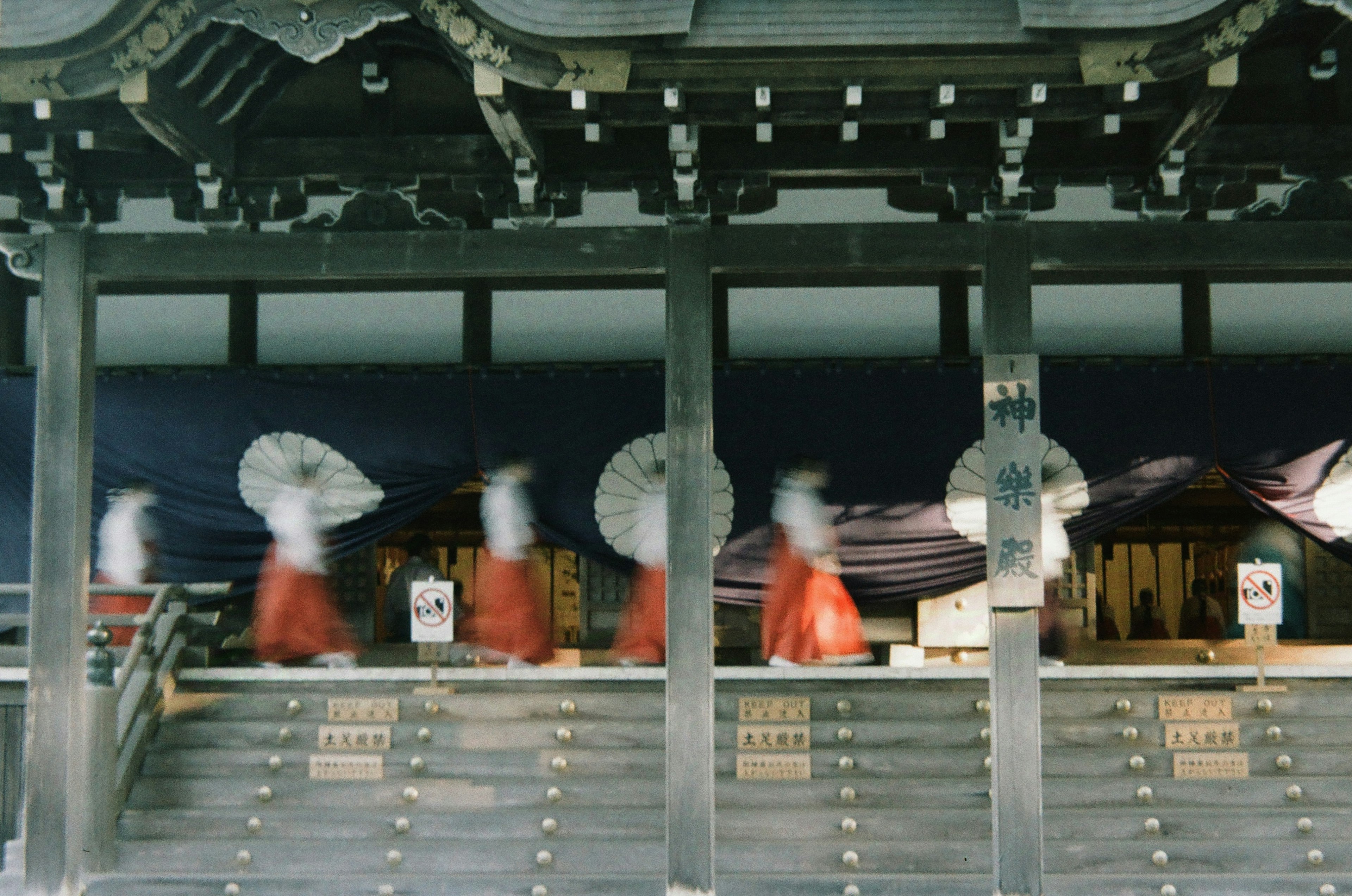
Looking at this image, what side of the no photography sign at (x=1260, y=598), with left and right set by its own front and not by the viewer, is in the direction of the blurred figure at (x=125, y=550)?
right

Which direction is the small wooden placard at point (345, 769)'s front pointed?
toward the camera

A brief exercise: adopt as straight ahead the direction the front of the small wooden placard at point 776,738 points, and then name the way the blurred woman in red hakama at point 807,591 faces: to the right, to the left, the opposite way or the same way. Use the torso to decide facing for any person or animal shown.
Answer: to the left

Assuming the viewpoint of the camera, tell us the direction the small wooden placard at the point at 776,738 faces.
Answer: facing the viewer

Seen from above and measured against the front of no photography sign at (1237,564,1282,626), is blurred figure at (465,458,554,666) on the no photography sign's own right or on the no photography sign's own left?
on the no photography sign's own right

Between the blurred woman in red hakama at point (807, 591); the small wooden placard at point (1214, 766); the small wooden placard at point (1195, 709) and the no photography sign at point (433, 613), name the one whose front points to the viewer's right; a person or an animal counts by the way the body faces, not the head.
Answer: the blurred woman in red hakama

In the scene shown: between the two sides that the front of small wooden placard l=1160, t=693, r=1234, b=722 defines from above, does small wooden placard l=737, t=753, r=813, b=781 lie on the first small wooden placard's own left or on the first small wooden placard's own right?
on the first small wooden placard's own right

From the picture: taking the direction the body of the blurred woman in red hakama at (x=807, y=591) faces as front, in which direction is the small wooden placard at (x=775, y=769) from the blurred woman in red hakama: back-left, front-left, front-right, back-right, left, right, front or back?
right

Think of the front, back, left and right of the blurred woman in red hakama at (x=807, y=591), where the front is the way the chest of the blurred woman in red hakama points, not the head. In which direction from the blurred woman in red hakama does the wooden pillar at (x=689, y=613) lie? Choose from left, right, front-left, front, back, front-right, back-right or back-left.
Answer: right

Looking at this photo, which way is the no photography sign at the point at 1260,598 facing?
toward the camera
